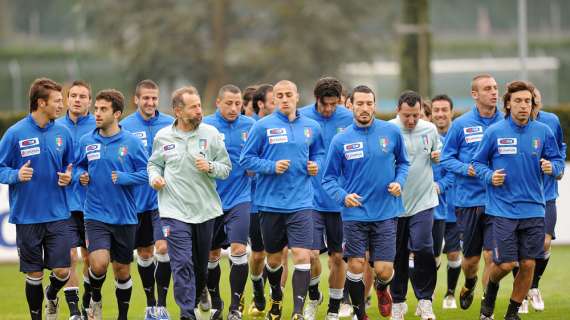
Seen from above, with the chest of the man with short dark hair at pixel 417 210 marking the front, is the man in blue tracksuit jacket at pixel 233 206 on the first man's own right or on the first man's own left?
on the first man's own right

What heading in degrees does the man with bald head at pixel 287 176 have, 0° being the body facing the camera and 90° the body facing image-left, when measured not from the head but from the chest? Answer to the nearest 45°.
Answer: approximately 0°

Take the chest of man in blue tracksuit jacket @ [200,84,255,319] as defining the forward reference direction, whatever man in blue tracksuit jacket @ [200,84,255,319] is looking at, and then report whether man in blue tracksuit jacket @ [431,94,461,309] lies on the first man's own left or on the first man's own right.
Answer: on the first man's own left

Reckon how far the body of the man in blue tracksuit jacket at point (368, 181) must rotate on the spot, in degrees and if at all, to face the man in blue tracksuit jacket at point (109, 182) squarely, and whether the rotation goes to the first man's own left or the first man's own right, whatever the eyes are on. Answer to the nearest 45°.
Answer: approximately 90° to the first man's own right

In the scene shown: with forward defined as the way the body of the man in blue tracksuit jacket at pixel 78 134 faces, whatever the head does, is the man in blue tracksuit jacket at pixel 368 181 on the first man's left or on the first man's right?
on the first man's left

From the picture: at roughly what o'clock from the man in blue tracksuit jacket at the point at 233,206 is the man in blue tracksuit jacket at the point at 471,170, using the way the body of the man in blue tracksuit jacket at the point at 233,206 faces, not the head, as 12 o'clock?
the man in blue tracksuit jacket at the point at 471,170 is roughly at 9 o'clock from the man in blue tracksuit jacket at the point at 233,206.

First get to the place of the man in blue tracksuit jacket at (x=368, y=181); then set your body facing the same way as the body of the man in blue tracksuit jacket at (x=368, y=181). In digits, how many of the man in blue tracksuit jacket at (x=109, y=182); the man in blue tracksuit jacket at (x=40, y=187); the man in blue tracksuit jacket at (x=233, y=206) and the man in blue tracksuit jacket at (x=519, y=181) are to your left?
1

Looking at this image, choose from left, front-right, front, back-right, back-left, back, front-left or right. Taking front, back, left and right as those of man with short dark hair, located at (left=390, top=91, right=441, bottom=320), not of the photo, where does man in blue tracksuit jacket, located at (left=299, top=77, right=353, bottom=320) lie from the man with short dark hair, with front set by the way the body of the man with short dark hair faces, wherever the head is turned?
right

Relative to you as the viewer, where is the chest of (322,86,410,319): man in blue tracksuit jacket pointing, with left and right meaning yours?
facing the viewer

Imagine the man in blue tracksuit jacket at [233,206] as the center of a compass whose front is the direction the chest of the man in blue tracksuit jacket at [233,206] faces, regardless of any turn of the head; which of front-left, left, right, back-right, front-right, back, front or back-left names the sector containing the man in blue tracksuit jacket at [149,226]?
right
